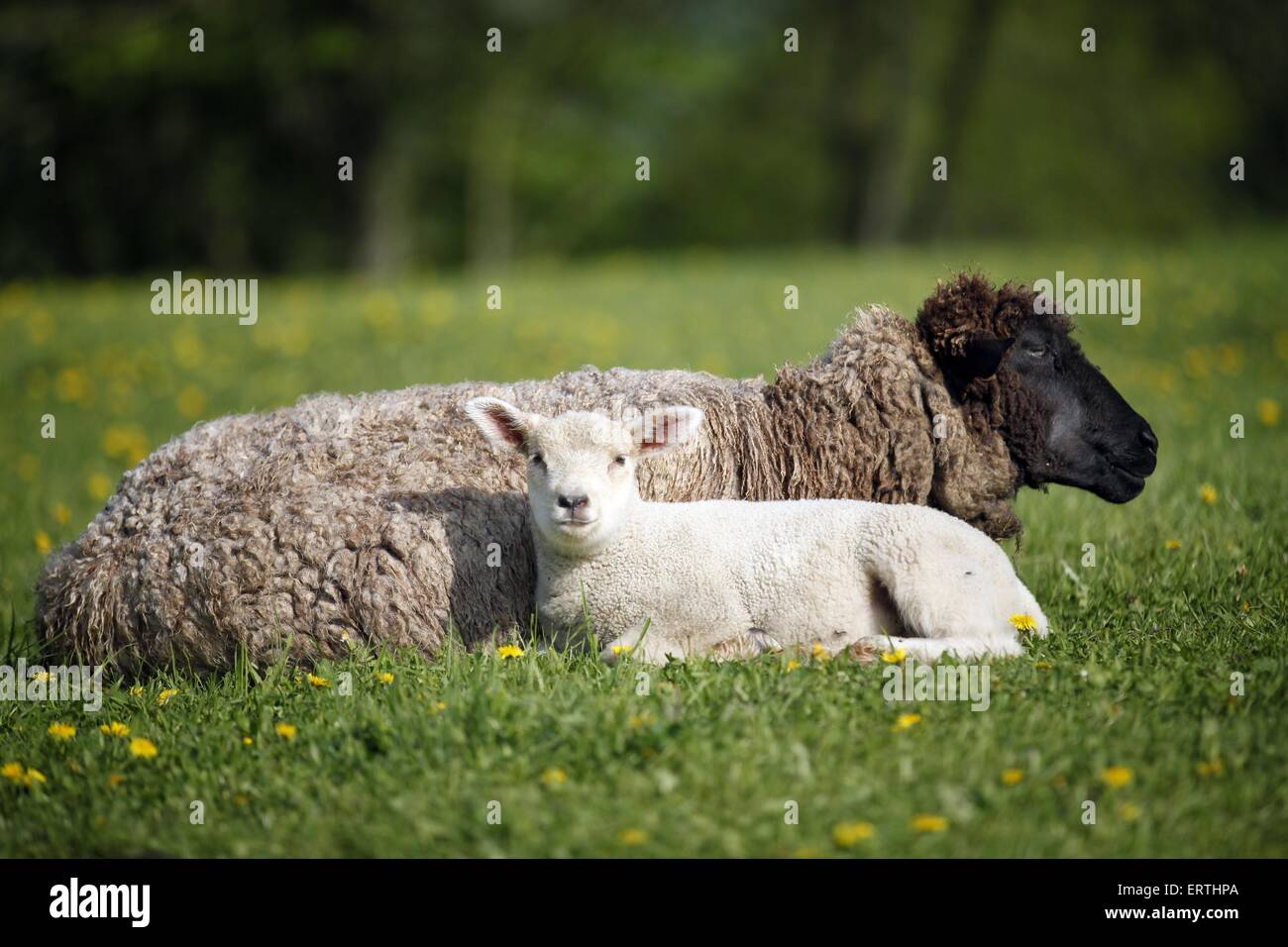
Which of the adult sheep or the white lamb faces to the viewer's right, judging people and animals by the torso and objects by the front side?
the adult sheep

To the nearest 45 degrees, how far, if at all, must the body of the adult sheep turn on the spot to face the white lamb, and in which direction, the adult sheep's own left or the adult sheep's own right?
approximately 45° to the adult sheep's own right

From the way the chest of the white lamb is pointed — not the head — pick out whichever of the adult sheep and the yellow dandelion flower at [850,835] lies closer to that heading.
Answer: the adult sheep

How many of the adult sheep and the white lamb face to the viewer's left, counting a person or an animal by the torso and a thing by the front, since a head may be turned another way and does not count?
1

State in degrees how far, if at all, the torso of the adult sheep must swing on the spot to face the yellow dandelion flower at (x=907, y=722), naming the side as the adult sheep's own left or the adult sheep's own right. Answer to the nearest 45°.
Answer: approximately 45° to the adult sheep's own right

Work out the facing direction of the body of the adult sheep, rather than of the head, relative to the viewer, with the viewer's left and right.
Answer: facing to the right of the viewer

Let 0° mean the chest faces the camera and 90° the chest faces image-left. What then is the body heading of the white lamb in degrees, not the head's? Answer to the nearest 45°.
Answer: approximately 90°

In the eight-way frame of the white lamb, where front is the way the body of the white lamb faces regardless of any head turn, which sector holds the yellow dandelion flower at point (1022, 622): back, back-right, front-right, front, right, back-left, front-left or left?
back

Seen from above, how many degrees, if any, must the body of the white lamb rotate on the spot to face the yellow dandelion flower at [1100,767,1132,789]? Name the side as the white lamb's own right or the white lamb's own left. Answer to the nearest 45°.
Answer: approximately 135° to the white lamb's own left

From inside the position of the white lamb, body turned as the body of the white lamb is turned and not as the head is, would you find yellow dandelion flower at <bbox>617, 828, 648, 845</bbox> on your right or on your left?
on your left

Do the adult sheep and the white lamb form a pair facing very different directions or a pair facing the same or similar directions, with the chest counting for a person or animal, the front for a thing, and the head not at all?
very different directions
